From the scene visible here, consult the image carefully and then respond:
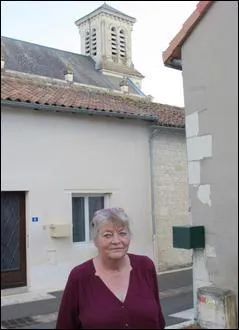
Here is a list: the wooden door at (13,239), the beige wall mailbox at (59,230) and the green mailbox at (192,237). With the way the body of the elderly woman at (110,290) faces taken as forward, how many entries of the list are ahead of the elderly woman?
0

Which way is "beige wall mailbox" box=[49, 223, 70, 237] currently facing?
toward the camera

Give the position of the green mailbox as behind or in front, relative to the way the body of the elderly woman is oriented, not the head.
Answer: behind

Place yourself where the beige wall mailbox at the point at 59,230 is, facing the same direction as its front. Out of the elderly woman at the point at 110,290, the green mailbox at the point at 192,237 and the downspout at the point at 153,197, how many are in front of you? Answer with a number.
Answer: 2

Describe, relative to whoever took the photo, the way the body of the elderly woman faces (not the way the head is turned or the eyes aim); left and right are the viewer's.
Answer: facing the viewer

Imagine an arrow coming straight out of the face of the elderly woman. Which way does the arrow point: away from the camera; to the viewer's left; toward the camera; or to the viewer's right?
toward the camera

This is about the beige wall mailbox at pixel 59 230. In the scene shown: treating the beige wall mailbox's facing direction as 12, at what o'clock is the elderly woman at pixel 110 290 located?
The elderly woman is roughly at 12 o'clock from the beige wall mailbox.

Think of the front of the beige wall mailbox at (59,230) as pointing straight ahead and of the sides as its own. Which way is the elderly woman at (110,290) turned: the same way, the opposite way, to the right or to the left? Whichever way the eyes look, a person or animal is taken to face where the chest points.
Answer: the same way

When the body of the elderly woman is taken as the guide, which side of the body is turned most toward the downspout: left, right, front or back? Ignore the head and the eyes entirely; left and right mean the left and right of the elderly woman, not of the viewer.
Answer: back

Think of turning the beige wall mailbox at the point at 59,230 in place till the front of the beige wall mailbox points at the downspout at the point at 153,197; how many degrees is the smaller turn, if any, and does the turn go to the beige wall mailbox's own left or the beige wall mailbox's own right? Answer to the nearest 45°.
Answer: approximately 135° to the beige wall mailbox's own left

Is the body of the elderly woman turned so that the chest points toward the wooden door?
no

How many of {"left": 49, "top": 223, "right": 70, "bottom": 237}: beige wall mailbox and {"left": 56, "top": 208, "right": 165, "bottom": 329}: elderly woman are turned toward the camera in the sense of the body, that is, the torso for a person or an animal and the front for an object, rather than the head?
2
